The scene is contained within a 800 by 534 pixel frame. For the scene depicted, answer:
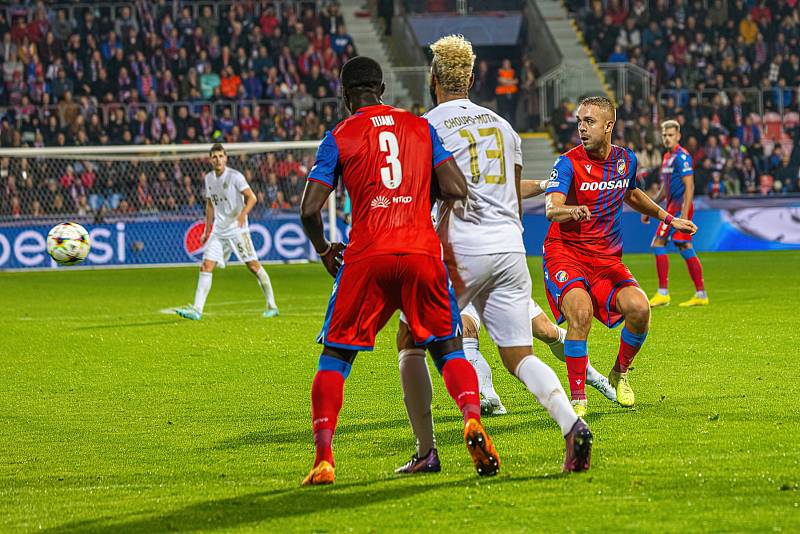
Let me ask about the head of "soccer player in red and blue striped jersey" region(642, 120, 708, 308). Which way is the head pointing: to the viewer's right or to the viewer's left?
to the viewer's left

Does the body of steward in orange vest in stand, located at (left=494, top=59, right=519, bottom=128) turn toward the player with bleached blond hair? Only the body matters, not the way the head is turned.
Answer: yes

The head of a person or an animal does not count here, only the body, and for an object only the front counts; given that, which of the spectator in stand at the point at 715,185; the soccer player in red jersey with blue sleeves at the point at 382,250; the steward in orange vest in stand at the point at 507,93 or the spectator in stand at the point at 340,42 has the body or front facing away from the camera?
the soccer player in red jersey with blue sleeves

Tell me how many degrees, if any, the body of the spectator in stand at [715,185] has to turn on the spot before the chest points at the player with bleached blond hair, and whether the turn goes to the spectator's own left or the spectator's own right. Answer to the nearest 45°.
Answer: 0° — they already face them

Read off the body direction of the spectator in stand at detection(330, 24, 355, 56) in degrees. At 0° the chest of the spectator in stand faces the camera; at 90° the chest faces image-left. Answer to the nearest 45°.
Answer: approximately 0°

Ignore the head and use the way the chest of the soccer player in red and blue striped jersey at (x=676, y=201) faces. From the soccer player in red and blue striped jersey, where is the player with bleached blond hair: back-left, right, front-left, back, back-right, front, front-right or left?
front-left

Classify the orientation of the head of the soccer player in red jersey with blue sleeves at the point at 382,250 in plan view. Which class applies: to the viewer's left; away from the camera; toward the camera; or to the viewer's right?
away from the camera

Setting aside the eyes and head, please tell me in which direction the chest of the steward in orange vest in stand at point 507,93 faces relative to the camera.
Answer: toward the camera

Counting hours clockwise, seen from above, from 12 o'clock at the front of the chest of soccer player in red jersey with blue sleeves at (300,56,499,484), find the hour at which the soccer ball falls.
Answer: The soccer ball is roughly at 11 o'clock from the soccer player in red jersey with blue sleeves.

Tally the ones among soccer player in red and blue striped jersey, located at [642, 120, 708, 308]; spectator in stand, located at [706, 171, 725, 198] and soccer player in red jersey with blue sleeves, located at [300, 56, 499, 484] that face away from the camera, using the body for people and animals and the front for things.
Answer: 1

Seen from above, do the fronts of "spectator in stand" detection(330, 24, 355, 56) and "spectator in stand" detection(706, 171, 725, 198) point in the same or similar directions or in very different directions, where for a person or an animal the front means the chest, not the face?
same or similar directions

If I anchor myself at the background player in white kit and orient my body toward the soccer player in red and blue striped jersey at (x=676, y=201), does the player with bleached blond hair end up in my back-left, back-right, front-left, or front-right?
front-right

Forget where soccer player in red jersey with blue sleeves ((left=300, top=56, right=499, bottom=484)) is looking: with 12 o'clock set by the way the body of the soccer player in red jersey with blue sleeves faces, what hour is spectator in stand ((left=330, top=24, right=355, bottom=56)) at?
The spectator in stand is roughly at 12 o'clock from the soccer player in red jersey with blue sleeves.

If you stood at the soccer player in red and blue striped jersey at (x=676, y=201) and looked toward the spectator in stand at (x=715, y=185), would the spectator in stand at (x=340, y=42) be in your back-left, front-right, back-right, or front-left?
front-left

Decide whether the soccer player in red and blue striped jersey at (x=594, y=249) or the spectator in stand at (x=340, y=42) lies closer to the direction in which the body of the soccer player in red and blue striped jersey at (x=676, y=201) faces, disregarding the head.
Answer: the soccer player in red and blue striped jersey

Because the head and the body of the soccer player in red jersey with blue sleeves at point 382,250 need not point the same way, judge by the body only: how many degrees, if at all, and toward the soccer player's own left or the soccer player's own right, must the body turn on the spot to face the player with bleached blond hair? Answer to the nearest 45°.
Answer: approximately 45° to the soccer player's own right

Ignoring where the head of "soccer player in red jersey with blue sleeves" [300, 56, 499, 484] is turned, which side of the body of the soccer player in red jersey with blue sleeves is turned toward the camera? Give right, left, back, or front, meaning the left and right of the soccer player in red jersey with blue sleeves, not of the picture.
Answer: back

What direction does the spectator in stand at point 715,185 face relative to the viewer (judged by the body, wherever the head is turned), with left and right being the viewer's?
facing the viewer

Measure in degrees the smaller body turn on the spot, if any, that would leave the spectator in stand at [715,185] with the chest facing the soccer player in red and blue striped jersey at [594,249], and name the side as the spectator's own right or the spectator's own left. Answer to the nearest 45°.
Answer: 0° — they already face them

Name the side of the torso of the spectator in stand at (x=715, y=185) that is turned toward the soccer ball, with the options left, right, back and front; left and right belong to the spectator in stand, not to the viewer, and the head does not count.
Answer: front
